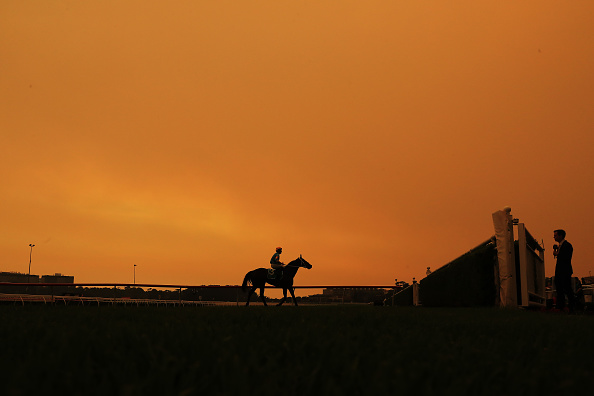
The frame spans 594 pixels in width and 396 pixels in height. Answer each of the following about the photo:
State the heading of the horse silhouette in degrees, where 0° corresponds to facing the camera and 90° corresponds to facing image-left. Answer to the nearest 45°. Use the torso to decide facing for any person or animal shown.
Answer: approximately 270°

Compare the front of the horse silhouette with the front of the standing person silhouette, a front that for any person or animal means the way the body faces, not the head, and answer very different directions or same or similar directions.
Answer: very different directions

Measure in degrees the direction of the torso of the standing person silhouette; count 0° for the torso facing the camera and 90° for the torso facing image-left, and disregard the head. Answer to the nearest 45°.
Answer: approximately 90°

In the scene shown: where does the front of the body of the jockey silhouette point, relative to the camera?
to the viewer's right
